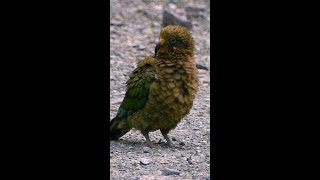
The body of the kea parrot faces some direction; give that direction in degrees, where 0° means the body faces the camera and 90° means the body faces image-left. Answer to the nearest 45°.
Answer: approximately 315°

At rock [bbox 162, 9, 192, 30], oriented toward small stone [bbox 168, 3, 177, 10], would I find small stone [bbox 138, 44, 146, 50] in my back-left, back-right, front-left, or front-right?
back-left

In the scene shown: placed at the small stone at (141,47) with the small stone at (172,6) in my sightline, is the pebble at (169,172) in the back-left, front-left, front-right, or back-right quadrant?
back-right

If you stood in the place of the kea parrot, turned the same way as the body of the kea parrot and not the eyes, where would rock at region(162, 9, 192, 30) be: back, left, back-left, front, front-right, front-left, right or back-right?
back-left

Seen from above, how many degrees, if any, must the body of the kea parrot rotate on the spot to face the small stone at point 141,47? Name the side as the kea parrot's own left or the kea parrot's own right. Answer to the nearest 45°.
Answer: approximately 135° to the kea parrot's own left

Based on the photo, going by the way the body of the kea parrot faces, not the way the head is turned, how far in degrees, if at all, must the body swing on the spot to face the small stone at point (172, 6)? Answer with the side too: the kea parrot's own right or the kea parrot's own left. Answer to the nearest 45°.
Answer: approximately 135° to the kea parrot's own left
